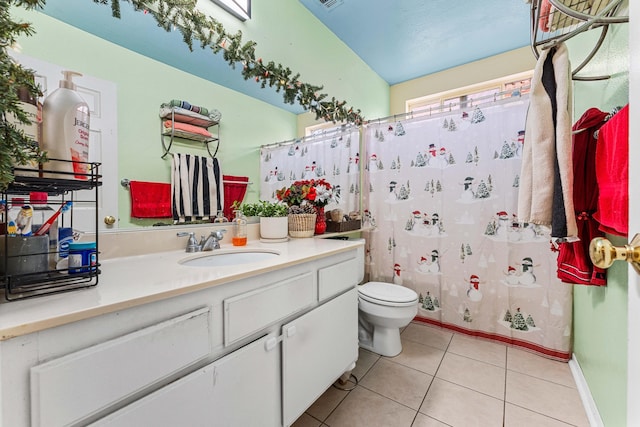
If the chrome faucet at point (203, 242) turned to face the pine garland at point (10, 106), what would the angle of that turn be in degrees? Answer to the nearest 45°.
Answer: approximately 90° to its right

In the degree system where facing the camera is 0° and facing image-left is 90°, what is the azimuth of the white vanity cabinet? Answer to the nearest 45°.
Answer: approximately 315°

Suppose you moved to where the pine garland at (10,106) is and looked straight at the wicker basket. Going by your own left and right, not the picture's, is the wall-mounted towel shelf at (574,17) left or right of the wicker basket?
right

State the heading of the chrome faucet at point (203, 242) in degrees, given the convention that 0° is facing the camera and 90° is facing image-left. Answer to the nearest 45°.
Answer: approximately 315°

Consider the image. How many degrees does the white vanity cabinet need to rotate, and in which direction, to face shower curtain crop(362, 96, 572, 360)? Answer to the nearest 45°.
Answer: approximately 45° to its left
